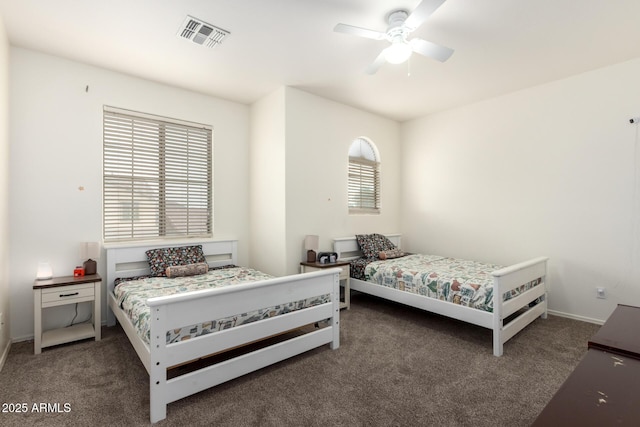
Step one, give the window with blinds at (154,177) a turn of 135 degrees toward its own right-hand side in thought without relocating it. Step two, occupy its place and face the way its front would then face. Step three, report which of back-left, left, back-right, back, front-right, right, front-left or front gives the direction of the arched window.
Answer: back

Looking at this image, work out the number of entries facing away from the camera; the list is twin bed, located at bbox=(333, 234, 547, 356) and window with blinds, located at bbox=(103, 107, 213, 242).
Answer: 0

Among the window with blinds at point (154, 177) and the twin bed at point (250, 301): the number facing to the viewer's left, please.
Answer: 0

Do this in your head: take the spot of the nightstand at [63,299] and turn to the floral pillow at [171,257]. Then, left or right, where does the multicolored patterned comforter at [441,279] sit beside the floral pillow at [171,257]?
right

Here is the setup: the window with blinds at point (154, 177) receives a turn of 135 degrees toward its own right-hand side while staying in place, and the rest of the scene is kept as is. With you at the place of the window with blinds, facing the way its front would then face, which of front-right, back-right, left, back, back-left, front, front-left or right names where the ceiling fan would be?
back-left

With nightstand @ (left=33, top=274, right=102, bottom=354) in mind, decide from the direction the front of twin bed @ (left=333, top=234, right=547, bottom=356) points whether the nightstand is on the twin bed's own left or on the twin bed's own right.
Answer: on the twin bed's own right

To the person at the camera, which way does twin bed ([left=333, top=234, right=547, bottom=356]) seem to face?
facing the viewer and to the right of the viewer

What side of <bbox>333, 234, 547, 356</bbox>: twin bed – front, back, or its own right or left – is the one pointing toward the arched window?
back

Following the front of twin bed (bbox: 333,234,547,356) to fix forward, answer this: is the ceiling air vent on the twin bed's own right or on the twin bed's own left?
on the twin bed's own right

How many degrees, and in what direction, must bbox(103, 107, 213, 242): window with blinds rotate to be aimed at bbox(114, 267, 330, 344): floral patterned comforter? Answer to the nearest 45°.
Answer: approximately 45° to its right
